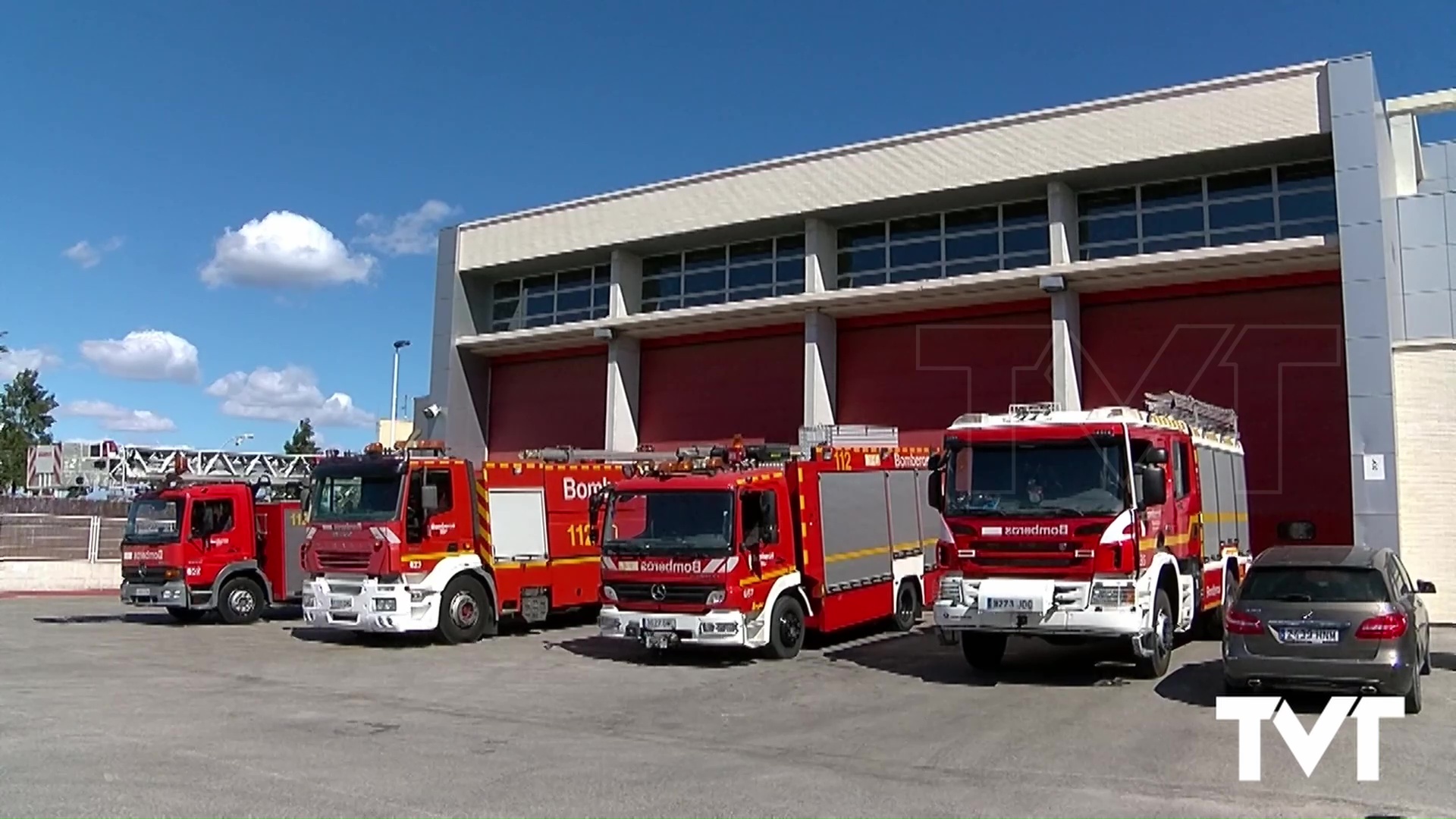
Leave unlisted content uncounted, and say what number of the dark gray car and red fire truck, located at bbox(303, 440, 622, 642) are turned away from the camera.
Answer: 1

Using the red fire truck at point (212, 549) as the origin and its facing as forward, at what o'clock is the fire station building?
The fire station building is roughly at 8 o'clock from the red fire truck.

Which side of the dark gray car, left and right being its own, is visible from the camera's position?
back

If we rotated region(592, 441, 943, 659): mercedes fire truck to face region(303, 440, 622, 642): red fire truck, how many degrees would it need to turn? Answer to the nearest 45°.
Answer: approximately 90° to its right

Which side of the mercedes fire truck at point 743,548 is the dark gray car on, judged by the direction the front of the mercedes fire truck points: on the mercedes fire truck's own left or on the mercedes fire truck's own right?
on the mercedes fire truck's own left

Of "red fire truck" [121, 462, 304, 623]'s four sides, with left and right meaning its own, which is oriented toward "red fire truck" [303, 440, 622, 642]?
left

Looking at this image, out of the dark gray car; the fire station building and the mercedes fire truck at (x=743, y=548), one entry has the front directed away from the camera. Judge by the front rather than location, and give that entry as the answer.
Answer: the dark gray car

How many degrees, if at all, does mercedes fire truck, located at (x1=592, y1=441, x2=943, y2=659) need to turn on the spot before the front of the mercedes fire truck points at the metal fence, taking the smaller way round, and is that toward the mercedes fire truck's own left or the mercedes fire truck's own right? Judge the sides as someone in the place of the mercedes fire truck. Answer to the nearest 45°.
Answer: approximately 90° to the mercedes fire truck's own right

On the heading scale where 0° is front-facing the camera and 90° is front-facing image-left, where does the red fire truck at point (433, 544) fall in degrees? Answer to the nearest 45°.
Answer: approximately 45°

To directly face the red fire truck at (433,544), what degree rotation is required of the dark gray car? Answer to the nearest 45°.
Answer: approximately 90° to its left

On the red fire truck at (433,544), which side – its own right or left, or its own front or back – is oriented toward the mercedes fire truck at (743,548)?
left

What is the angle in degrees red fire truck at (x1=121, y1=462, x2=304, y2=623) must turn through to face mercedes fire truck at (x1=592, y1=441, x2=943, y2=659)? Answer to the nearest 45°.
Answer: approximately 90° to its left

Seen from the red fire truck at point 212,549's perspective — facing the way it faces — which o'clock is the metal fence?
The metal fence is roughly at 4 o'clock from the red fire truck.

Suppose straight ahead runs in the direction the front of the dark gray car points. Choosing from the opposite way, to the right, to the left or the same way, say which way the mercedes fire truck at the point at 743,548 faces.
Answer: the opposite way
